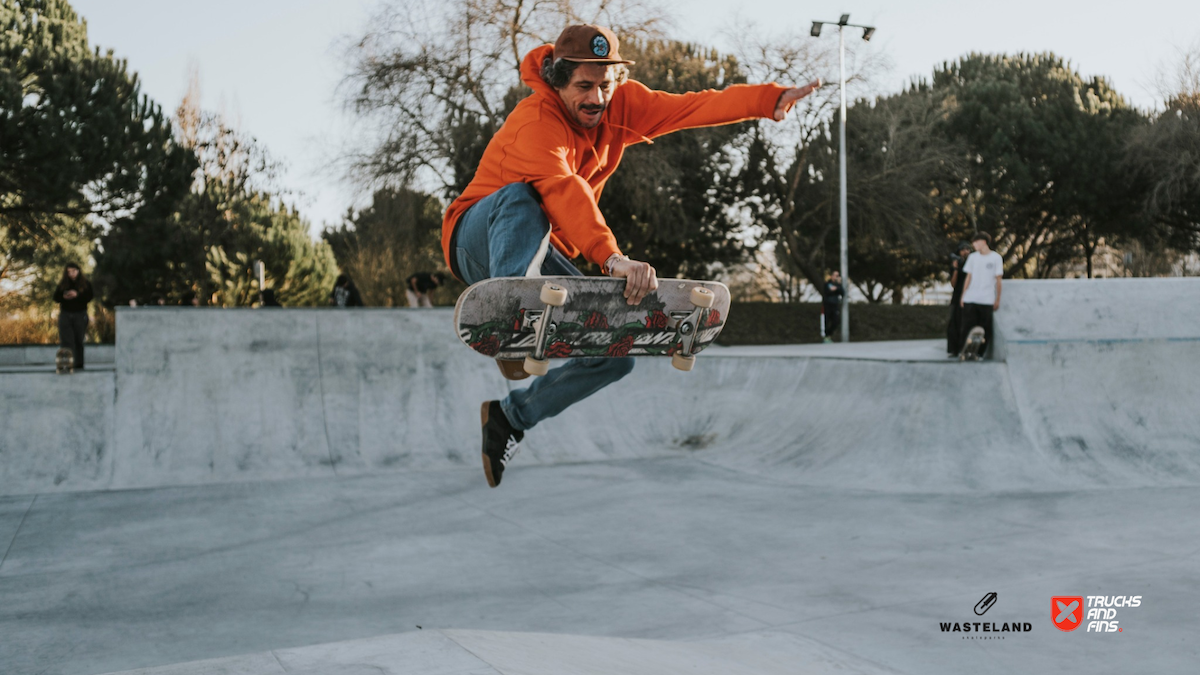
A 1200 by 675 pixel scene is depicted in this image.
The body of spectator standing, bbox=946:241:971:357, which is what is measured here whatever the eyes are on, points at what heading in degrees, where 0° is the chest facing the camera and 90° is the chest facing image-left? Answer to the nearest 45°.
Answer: approximately 45°

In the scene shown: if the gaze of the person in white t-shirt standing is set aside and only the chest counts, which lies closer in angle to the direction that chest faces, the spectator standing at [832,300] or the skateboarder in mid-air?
the skateboarder in mid-air

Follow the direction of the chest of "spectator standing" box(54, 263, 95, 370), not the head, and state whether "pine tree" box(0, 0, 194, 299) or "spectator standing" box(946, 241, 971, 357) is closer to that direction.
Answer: the spectator standing

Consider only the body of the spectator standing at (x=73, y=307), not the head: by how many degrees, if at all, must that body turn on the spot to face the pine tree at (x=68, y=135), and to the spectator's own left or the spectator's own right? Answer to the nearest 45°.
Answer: approximately 180°

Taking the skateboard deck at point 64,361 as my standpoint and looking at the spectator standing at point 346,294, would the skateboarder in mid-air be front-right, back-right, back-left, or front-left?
back-right
